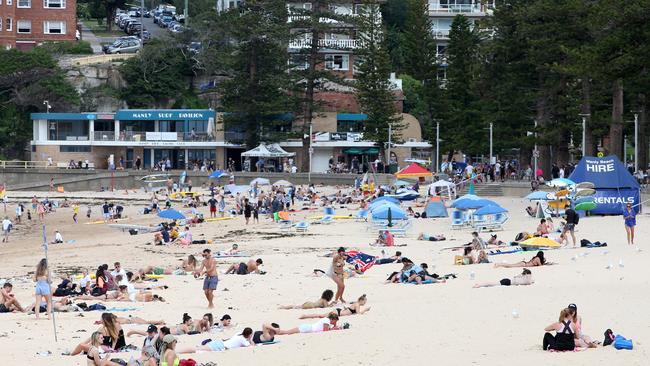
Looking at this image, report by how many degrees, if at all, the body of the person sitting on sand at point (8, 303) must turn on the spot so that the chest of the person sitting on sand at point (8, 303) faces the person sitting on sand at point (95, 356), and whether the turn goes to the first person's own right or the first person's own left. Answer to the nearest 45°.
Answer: approximately 90° to the first person's own right

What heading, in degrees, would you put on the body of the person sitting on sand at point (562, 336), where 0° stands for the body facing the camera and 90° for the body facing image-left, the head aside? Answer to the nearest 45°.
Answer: approximately 135°

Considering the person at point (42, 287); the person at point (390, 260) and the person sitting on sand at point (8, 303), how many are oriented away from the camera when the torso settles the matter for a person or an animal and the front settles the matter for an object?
1
